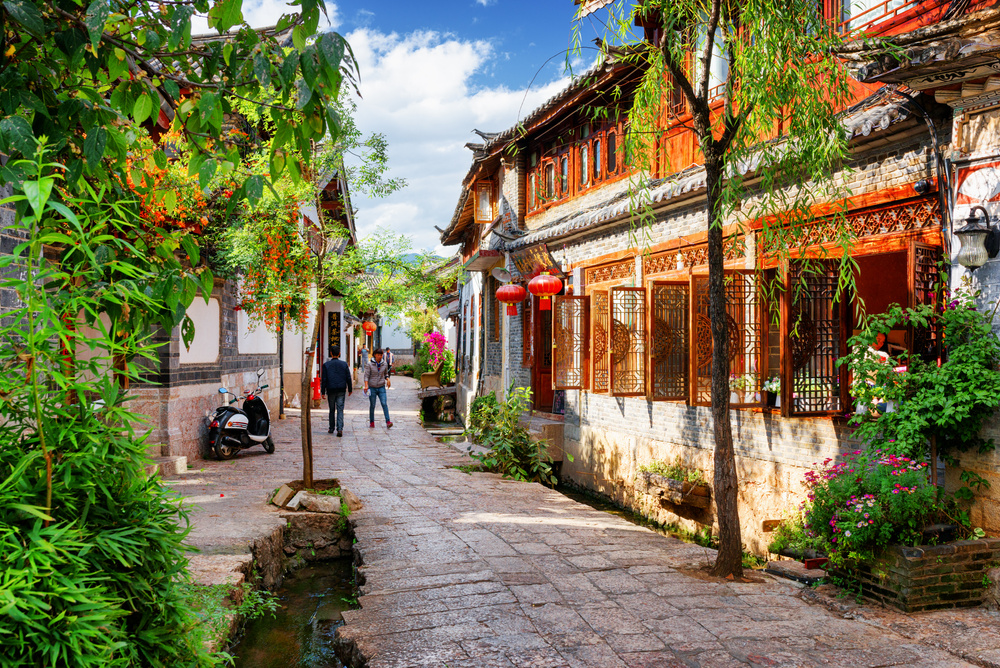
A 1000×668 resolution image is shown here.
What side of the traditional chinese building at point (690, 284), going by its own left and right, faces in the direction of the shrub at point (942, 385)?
left

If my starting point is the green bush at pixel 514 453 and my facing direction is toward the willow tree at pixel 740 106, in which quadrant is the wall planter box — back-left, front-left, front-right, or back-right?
front-left

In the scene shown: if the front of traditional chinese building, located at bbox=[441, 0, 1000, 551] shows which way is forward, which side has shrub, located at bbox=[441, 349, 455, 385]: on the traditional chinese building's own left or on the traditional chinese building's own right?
on the traditional chinese building's own right

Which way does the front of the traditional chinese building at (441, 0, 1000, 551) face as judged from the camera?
facing the viewer and to the left of the viewer

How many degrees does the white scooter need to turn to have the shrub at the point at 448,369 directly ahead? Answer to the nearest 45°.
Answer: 0° — it already faces it

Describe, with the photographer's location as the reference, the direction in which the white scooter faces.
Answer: facing away from the viewer and to the right of the viewer

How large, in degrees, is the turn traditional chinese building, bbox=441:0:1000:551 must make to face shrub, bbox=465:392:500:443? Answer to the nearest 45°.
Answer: approximately 90° to its right
